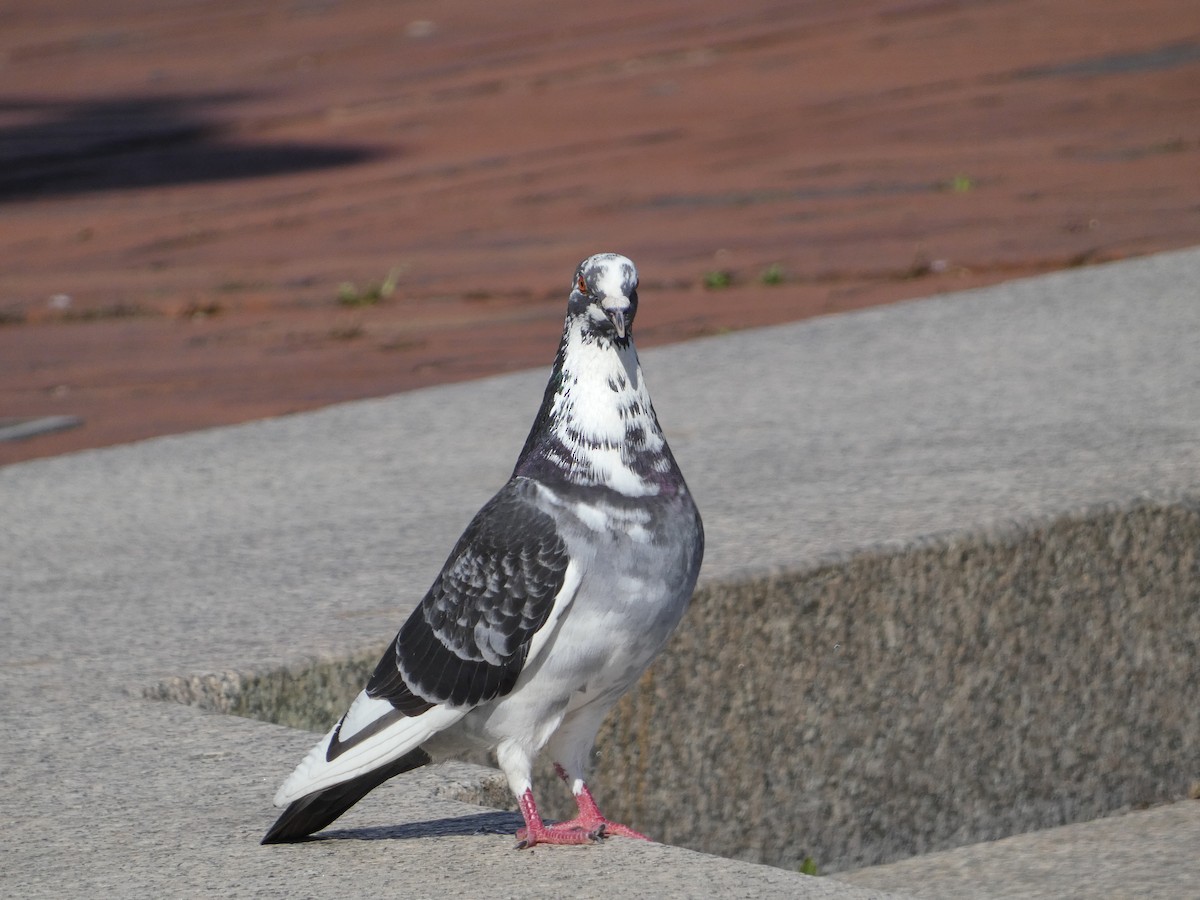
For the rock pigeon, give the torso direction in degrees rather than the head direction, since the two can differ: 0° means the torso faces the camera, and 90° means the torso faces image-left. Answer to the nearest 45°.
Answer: approximately 315°

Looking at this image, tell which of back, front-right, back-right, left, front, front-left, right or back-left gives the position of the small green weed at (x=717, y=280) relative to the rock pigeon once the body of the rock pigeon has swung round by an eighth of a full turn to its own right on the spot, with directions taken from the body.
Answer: back
